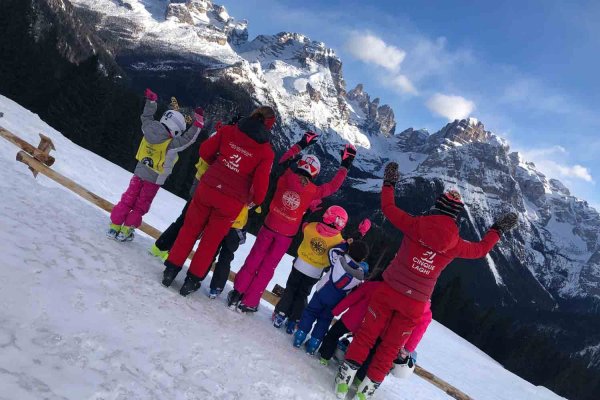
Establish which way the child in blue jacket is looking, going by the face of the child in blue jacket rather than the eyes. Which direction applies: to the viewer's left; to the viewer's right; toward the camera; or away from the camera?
away from the camera

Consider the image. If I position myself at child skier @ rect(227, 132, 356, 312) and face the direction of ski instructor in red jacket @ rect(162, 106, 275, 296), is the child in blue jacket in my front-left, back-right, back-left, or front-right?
back-left

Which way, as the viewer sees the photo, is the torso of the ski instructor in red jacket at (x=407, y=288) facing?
away from the camera

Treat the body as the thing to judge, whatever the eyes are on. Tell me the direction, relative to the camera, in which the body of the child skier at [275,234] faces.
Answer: away from the camera

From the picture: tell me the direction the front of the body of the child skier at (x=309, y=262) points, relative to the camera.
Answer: away from the camera

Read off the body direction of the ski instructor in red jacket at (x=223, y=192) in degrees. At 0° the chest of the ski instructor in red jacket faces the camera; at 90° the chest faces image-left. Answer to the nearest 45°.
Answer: approximately 180°

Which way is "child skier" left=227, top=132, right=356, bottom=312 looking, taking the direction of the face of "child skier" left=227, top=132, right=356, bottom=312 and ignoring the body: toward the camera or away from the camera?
away from the camera

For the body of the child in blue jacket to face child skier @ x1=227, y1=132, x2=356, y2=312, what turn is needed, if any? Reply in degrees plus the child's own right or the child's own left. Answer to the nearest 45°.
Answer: approximately 90° to the child's own left

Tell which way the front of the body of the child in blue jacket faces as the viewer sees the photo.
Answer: away from the camera
